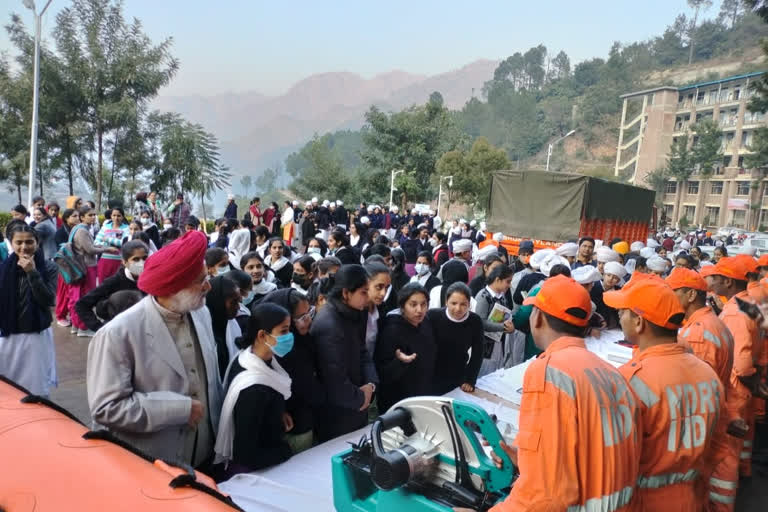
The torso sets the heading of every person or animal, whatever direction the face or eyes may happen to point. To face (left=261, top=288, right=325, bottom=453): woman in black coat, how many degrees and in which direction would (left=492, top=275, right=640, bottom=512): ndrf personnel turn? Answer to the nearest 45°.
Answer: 0° — they already face them

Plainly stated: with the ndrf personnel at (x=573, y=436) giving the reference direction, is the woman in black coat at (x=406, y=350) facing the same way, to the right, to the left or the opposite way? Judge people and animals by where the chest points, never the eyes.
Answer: the opposite way

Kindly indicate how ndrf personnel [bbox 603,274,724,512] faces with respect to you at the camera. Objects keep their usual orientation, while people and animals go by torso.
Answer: facing away from the viewer and to the left of the viewer

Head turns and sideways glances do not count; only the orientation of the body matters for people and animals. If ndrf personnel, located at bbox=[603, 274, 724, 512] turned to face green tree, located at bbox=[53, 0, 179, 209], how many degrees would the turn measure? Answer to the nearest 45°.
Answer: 0° — they already face it

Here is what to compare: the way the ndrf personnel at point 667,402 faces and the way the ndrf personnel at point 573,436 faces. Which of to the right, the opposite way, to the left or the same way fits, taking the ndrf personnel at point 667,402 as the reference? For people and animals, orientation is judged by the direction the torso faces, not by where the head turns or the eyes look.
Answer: the same way

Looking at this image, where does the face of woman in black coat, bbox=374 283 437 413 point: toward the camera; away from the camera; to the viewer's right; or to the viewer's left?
toward the camera

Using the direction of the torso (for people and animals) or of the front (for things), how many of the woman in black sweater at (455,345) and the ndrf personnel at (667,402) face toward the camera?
1

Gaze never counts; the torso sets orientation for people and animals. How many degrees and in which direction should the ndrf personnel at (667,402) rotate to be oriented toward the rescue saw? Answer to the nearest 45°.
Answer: approximately 90° to their left

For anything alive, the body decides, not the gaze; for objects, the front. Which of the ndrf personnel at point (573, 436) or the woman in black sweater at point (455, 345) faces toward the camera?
the woman in black sweater

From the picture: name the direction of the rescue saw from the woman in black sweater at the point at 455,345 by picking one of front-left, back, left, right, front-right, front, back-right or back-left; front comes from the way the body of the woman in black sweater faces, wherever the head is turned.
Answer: front

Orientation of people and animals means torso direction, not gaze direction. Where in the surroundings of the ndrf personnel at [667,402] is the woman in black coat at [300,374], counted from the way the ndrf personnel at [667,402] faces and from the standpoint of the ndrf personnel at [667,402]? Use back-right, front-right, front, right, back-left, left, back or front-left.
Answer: front-left

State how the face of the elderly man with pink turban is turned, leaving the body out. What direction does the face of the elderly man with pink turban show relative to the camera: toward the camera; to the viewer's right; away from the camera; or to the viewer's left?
to the viewer's right

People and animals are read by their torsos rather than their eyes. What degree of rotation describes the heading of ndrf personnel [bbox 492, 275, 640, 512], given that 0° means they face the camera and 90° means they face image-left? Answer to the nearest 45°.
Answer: approximately 135°

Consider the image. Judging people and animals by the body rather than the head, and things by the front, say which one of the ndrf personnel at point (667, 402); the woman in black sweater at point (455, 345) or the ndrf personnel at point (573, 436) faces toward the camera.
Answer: the woman in black sweater

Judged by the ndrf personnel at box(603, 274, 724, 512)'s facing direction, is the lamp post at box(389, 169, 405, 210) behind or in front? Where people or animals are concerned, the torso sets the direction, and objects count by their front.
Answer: in front

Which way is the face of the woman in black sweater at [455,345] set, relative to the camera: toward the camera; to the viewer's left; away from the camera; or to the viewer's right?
toward the camera

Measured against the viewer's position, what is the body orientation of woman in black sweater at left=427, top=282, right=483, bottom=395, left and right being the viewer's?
facing the viewer
